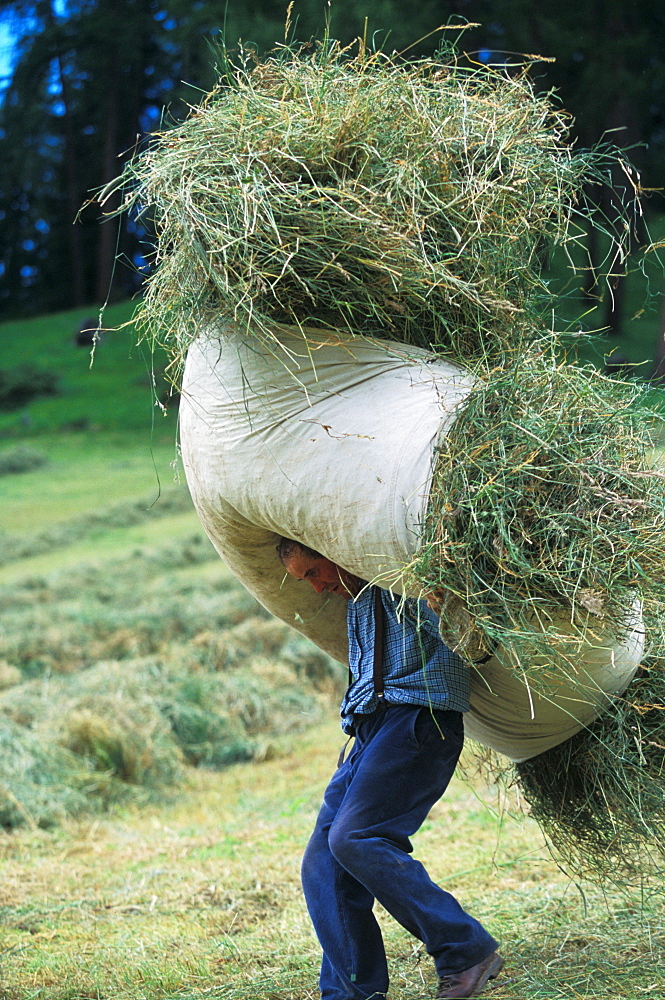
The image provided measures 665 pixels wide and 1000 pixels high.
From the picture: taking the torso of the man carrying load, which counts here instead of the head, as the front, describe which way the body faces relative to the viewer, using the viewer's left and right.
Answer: facing the viewer and to the left of the viewer
